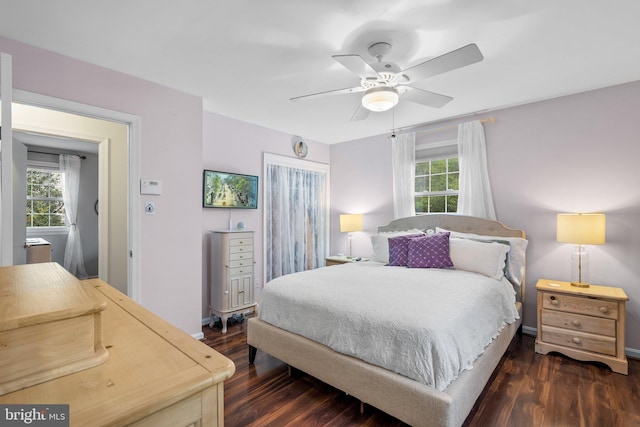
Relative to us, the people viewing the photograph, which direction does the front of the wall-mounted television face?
facing the viewer and to the right of the viewer

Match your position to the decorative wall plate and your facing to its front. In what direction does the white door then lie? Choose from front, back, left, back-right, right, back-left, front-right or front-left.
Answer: right

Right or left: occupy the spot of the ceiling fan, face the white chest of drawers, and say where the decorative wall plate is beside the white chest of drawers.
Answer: right

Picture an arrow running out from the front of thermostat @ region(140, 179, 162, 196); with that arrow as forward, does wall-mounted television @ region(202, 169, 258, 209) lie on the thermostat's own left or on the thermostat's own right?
on the thermostat's own left

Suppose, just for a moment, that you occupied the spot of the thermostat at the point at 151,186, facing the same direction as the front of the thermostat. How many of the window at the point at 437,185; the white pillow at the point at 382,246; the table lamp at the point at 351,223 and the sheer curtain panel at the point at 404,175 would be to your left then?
4

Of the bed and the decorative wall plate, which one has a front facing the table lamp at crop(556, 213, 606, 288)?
the decorative wall plate

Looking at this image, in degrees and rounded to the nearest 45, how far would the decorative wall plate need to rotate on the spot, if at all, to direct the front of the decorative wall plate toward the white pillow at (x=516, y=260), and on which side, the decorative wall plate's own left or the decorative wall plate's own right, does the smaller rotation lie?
0° — it already faces it

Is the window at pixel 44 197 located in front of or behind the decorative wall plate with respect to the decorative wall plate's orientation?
behind

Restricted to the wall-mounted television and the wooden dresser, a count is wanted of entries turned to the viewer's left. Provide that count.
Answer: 0

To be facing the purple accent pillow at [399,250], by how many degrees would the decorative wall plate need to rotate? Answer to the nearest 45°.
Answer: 0° — it already faces it

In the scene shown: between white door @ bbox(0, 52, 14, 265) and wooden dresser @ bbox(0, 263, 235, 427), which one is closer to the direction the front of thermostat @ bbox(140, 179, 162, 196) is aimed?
the wooden dresser

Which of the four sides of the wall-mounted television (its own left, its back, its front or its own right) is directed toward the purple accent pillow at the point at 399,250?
front

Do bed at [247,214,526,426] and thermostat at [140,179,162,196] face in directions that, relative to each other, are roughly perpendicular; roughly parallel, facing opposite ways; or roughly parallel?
roughly perpendicular
